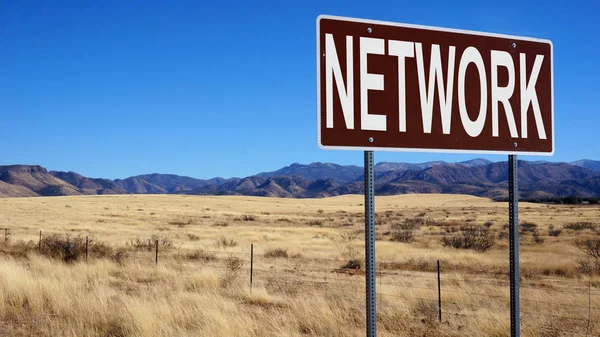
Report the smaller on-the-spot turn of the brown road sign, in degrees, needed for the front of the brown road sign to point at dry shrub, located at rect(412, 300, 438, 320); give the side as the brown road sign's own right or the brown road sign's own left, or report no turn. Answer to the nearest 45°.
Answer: approximately 135° to the brown road sign's own left

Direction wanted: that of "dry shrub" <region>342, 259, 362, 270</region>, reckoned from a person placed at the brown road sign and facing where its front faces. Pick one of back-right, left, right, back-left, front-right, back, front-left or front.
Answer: back-left

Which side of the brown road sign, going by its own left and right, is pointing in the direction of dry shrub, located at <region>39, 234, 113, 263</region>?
back

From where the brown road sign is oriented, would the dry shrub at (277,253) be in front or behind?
behind

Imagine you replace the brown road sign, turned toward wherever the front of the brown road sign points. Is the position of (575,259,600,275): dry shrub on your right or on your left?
on your left

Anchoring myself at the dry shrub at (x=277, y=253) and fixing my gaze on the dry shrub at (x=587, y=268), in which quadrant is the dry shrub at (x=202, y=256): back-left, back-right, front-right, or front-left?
back-right

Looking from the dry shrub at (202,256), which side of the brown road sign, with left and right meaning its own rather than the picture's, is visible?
back

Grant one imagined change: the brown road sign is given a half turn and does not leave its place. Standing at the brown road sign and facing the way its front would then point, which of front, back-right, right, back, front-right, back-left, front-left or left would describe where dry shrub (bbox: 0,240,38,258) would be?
front

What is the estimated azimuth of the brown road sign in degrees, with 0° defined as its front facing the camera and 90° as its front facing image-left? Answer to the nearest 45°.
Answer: approximately 315°
